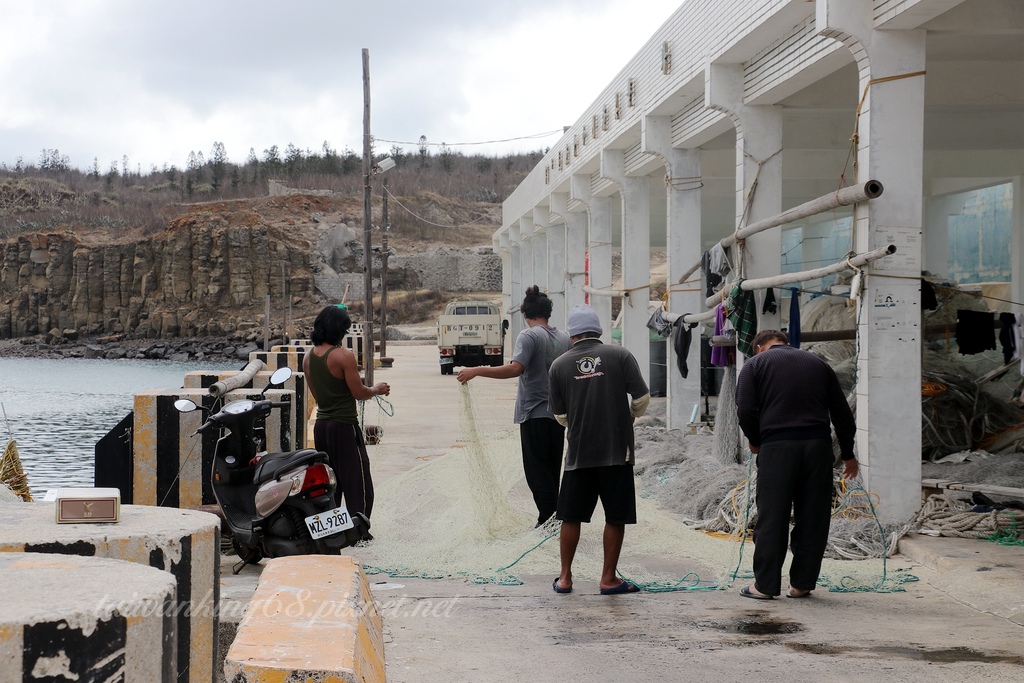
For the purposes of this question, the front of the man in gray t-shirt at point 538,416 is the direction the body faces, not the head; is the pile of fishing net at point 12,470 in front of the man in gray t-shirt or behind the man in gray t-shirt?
in front

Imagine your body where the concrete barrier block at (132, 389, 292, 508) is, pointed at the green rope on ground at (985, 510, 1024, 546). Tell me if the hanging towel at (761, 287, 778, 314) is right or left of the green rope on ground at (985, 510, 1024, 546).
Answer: left

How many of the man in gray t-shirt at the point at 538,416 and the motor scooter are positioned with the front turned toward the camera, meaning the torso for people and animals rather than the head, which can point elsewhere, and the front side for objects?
0

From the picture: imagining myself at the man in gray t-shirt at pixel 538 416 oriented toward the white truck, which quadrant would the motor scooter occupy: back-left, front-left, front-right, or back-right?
back-left

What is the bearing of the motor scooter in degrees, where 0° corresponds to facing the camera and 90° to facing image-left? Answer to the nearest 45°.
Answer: approximately 135°

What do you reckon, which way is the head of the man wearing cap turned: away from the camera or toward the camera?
away from the camera

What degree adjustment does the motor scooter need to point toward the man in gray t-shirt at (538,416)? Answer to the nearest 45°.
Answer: approximately 90° to its right

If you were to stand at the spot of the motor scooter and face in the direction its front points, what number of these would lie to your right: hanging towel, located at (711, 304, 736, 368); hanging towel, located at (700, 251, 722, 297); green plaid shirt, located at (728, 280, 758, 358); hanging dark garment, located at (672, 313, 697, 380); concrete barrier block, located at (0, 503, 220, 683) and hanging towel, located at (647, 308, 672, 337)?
5

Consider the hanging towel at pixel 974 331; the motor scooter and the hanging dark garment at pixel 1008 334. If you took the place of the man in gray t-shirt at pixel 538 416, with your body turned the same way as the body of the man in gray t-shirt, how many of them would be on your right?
2

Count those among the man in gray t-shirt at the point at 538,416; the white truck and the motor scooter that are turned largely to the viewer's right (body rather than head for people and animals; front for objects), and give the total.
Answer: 0

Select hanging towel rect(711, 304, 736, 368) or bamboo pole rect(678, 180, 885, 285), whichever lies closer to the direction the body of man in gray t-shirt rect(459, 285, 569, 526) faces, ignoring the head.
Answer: the hanging towel

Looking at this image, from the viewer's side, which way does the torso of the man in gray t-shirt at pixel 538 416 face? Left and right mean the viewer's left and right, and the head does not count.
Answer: facing away from the viewer and to the left of the viewer
